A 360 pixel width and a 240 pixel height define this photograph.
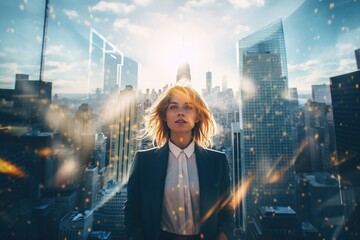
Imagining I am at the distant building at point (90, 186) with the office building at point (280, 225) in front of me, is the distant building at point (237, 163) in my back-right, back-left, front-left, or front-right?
front-left

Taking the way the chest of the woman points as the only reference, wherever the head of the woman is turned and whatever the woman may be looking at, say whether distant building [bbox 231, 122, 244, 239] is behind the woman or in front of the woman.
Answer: behind

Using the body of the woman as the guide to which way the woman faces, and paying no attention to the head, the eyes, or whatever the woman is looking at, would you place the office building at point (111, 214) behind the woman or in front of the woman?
behind

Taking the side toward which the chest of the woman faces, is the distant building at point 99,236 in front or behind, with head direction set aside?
behind

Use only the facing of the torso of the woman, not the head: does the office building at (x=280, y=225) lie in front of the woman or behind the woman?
behind

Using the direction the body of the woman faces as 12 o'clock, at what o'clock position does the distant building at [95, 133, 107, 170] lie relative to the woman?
The distant building is roughly at 5 o'clock from the woman.

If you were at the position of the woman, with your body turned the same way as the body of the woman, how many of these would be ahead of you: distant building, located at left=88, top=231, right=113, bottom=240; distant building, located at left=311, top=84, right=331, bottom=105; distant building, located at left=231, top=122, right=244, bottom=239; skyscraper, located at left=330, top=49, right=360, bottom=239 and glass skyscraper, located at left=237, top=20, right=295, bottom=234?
0

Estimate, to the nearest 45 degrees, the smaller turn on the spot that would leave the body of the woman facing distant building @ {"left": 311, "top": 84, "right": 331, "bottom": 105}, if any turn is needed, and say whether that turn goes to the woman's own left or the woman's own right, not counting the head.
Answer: approximately 135° to the woman's own left

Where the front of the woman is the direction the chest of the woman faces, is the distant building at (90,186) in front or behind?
behind

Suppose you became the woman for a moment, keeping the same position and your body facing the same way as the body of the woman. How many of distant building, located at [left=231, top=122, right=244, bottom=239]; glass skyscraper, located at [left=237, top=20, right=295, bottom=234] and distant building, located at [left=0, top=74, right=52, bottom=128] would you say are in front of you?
0

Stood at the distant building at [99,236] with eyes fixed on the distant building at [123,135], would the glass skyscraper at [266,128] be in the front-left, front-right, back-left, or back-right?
front-right

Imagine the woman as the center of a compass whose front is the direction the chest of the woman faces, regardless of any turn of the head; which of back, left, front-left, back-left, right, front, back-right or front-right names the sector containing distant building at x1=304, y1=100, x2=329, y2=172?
back-left

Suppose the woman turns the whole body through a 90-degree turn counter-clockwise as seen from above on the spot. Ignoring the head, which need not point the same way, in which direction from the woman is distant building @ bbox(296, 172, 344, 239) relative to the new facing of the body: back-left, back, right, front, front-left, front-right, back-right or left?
front-left

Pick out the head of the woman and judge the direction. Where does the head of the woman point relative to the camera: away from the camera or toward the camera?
toward the camera

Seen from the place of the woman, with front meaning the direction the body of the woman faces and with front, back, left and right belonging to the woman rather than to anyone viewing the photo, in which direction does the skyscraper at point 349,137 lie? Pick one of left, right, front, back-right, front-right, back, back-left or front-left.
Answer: back-left

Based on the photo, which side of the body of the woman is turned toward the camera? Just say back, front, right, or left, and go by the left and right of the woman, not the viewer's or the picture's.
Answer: front

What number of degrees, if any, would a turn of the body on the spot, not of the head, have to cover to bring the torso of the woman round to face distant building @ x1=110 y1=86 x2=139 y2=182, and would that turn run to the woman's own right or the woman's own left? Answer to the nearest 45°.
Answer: approximately 180°

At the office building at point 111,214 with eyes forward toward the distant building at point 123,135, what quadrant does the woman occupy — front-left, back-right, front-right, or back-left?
back-right
